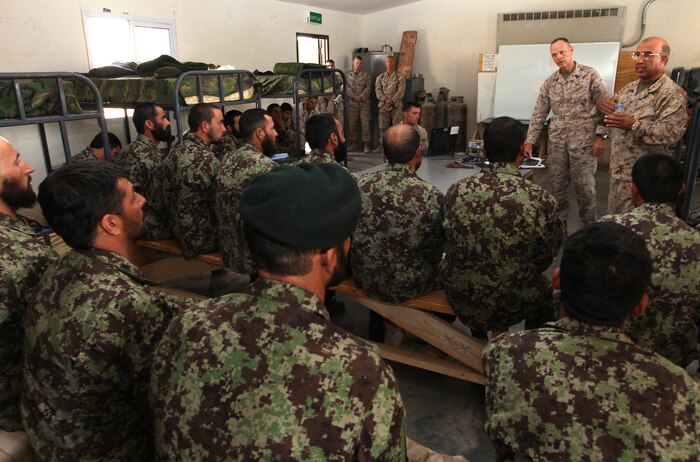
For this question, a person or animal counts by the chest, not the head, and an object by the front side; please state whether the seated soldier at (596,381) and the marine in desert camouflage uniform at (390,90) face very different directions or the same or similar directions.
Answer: very different directions

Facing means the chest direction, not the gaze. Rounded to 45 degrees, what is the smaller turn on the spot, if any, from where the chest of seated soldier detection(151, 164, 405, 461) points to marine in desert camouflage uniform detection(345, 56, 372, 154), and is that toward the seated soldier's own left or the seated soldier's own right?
approximately 45° to the seated soldier's own left

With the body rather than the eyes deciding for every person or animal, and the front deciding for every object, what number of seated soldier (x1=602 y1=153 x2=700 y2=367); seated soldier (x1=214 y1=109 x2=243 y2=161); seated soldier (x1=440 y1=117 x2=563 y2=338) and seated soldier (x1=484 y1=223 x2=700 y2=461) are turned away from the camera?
3

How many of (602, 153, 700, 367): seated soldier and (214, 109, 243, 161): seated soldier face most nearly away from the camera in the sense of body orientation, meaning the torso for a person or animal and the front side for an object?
1

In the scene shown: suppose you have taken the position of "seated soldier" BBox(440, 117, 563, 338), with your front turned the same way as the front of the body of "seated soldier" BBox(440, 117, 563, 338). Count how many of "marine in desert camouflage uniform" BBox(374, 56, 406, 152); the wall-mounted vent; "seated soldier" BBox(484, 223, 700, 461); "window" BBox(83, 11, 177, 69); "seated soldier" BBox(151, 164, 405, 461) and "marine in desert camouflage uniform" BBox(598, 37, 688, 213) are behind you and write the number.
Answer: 2

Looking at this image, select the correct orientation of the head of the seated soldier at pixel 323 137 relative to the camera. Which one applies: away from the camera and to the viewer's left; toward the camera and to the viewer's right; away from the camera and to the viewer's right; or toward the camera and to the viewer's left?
away from the camera and to the viewer's right

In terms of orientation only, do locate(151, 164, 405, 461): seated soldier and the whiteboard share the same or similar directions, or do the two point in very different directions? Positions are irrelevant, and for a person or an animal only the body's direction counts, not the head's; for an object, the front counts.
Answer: very different directions

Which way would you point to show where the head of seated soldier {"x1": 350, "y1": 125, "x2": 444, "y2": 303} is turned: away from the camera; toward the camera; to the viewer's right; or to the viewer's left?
away from the camera

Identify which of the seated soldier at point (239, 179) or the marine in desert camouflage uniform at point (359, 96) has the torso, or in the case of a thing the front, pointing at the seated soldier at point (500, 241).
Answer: the marine in desert camouflage uniform

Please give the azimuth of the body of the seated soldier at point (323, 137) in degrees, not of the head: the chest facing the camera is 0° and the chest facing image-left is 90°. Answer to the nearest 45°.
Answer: approximately 225°

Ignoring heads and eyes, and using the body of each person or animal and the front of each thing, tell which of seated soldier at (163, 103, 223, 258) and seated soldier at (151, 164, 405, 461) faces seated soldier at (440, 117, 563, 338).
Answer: seated soldier at (151, 164, 405, 461)

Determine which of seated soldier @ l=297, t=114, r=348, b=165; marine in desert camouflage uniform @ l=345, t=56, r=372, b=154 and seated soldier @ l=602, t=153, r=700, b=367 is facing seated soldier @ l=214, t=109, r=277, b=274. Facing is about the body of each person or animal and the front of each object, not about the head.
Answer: the marine in desert camouflage uniform

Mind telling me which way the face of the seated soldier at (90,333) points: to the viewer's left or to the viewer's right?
to the viewer's right

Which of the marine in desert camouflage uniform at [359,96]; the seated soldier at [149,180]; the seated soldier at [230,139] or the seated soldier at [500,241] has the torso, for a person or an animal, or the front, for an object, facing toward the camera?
the marine in desert camouflage uniform
